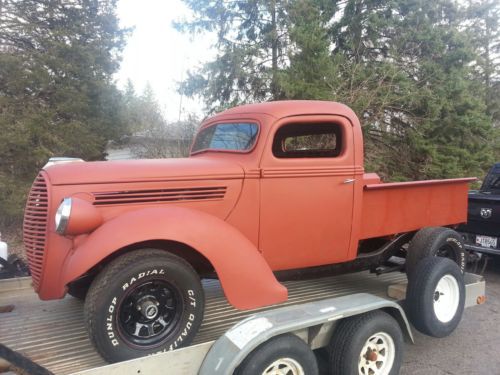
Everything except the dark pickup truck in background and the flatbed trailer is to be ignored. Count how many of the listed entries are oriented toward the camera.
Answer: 0

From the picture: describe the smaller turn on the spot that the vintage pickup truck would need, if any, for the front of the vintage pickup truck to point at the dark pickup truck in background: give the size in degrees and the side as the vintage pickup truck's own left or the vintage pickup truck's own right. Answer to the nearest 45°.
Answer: approximately 180°

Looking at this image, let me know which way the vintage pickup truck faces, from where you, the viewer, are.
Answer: facing the viewer and to the left of the viewer

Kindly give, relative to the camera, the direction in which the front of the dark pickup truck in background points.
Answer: facing away from the viewer and to the right of the viewer

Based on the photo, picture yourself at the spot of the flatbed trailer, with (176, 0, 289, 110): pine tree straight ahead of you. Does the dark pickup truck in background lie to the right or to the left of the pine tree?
right

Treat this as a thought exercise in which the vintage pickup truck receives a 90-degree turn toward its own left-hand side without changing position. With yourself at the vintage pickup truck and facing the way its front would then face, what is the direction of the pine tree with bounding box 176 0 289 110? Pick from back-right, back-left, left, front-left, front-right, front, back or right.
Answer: back-left
